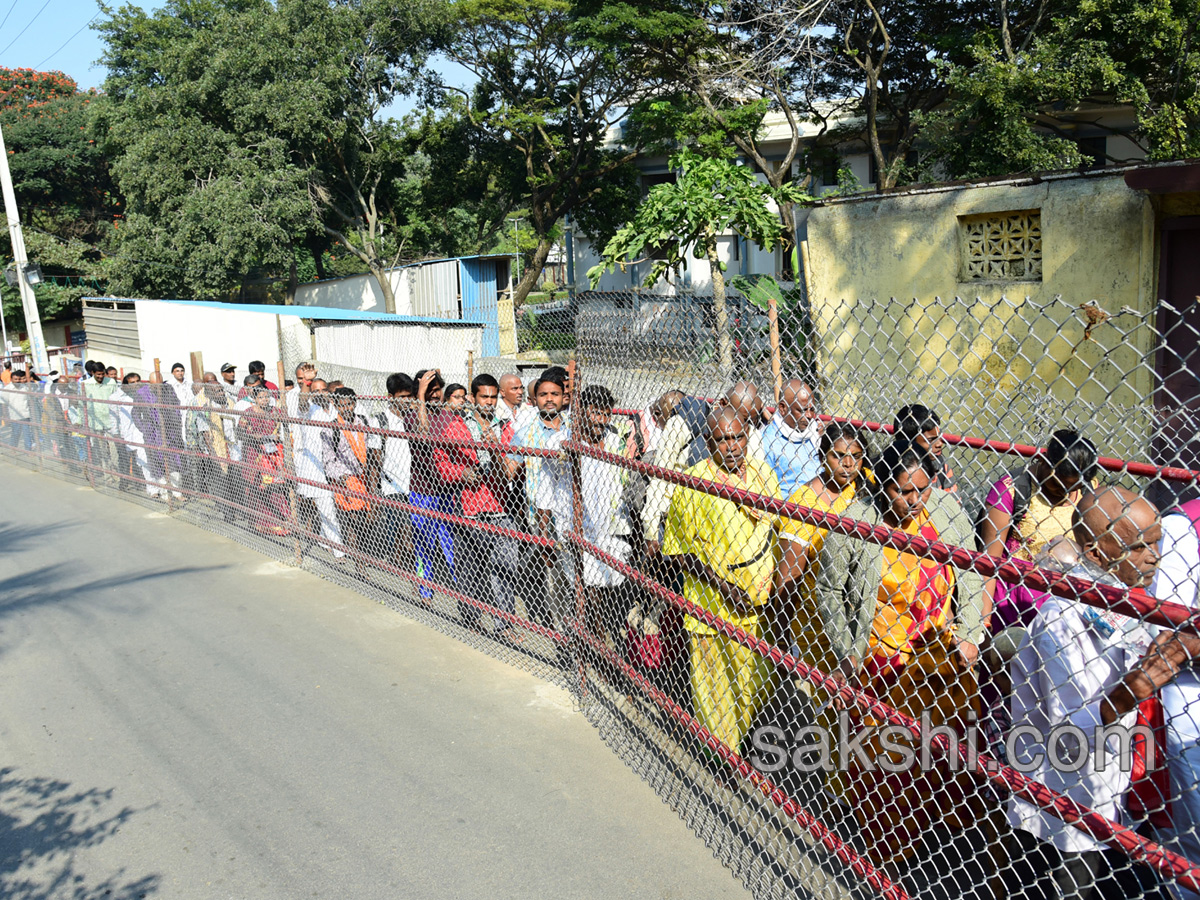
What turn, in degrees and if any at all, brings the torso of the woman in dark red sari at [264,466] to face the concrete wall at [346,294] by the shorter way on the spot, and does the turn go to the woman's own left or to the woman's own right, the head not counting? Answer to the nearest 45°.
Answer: approximately 135° to the woman's own left

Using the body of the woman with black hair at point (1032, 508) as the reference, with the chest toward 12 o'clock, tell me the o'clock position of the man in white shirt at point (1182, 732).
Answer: The man in white shirt is roughly at 1 o'clock from the woman with black hair.

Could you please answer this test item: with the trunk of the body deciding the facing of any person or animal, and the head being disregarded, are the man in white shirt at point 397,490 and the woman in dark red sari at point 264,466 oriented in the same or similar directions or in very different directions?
same or similar directions

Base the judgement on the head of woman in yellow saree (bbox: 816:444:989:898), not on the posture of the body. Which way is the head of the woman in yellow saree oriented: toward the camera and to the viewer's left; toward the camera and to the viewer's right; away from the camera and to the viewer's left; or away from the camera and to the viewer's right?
toward the camera and to the viewer's left

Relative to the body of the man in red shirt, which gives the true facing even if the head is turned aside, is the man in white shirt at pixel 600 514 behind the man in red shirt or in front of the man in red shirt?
in front

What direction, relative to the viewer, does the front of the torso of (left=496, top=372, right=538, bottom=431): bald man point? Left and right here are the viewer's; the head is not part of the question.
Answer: facing the viewer and to the right of the viewer

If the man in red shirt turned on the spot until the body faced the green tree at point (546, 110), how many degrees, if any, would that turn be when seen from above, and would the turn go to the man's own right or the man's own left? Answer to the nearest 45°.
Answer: approximately 135° to the man's own left

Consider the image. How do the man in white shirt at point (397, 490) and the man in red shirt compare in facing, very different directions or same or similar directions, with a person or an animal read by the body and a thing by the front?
same or similar directions

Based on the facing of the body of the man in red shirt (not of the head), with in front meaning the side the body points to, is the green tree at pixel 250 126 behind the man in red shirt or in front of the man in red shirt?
behind

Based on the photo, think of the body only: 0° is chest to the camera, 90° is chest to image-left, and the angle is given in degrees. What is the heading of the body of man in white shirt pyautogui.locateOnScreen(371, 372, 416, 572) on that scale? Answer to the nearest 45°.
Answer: approximately 315°

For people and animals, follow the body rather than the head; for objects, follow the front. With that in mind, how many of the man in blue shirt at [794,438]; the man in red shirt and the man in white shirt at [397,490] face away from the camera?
0
